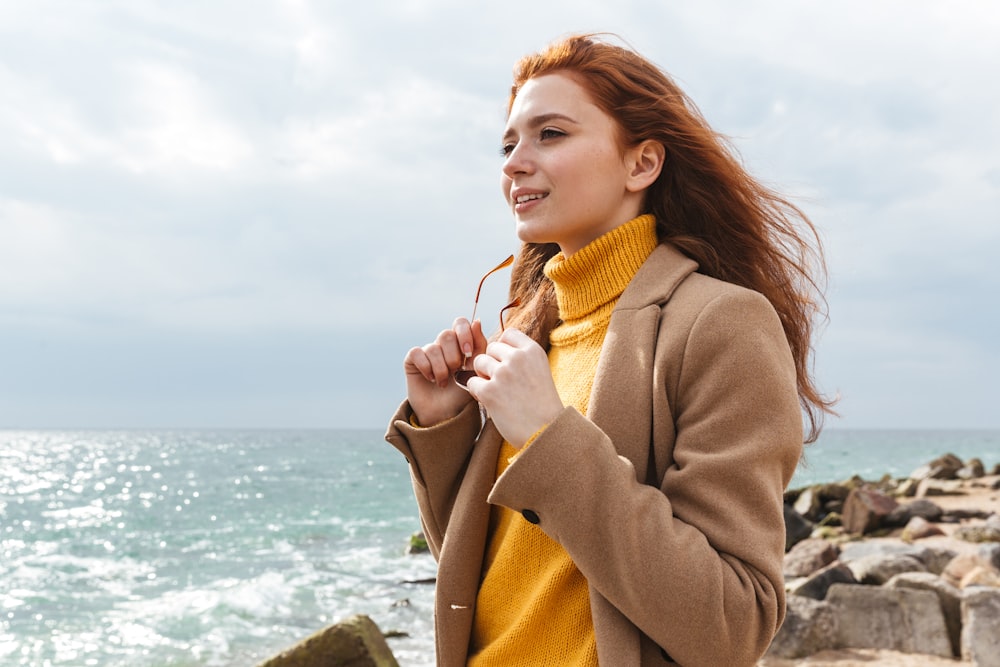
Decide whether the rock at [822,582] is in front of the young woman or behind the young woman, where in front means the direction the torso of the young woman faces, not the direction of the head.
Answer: behind

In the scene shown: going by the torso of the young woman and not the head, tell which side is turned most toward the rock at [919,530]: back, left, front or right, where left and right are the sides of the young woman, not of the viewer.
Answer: back

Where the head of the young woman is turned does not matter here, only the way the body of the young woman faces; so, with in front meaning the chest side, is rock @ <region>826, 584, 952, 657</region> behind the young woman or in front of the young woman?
behind

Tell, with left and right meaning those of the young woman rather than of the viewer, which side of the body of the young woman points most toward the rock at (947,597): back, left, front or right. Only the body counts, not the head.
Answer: back

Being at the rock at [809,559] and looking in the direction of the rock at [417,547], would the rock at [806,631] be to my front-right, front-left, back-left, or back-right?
back-left

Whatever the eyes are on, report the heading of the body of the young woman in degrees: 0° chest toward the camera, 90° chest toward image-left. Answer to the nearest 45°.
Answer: approximately 45°

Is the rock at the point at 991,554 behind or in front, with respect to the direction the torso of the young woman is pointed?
behind

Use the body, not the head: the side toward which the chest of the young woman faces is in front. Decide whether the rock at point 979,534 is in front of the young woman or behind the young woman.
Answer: behind

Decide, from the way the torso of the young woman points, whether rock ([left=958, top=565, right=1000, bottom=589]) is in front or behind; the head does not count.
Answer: behind

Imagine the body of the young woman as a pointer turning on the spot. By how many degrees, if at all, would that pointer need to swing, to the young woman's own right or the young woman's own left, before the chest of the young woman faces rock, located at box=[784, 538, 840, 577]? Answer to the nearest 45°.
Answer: approximately 135° to the young woman's own right

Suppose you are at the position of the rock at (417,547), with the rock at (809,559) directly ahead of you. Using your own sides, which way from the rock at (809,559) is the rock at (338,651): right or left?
right
